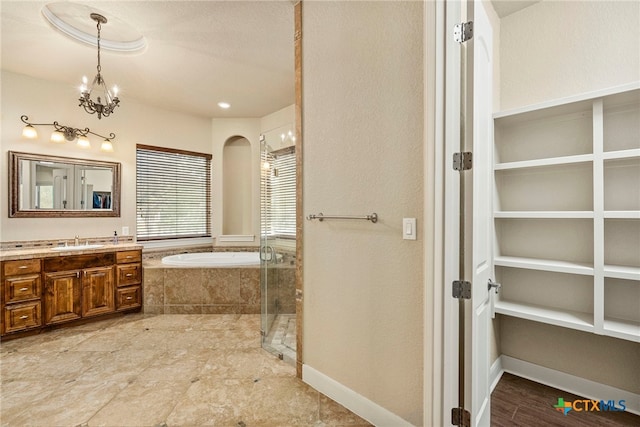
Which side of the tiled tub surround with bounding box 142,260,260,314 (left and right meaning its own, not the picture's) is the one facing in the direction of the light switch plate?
front

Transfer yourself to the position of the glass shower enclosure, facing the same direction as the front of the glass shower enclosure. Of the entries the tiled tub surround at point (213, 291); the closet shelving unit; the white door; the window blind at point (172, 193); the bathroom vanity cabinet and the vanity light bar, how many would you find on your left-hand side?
2

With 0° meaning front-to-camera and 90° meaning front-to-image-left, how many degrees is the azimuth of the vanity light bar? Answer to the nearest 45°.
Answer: approximately 315°

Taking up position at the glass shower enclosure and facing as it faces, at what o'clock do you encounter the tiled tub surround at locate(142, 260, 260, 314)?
The tiled tub surround is roughly at 3 o'clock from the glass shower enclosure.

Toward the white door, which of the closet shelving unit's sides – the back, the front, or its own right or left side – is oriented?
front

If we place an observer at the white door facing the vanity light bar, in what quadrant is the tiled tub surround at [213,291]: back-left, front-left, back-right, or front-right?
front-right

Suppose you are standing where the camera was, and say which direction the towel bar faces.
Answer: facing the viewer and to the left of the viewer

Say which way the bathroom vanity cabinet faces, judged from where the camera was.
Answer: facing the viewer and to the right of the viewer

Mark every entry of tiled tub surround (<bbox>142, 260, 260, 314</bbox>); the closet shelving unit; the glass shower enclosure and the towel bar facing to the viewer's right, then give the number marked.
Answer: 0

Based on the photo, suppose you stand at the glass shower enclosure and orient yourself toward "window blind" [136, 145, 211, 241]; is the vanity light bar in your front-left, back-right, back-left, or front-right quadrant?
front-left

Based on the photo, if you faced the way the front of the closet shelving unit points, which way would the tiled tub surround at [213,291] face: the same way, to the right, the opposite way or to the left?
to the left

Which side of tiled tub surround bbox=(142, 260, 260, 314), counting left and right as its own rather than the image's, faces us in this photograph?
front

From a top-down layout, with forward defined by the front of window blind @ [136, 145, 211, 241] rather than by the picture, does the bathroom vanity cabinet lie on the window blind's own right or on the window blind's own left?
on the window blind's own right
